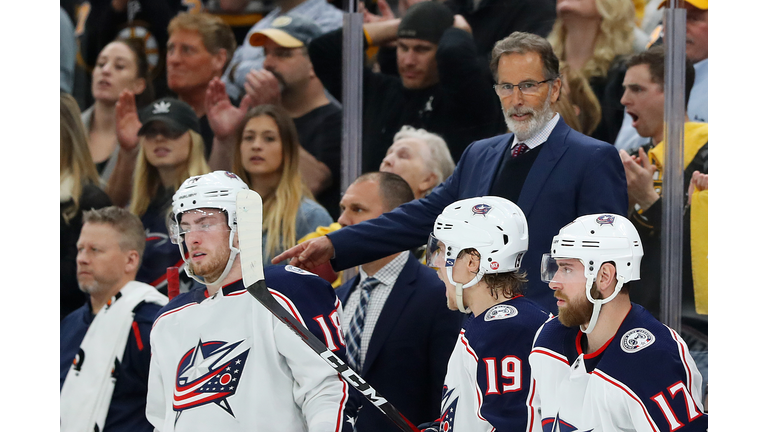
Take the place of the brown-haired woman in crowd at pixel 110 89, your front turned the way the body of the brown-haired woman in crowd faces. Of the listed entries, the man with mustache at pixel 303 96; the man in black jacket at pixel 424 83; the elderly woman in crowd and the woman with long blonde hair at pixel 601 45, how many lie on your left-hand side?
4

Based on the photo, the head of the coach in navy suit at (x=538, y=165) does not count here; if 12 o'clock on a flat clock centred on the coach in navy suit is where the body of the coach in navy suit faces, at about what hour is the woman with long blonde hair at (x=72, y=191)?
The woman with long blonde hair is roughly at 3 o'clock from the coach in navy suit.

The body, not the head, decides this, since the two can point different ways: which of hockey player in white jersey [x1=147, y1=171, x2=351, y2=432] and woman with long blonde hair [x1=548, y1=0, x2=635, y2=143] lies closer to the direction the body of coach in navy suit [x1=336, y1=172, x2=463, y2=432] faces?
the hockey player in white jersey

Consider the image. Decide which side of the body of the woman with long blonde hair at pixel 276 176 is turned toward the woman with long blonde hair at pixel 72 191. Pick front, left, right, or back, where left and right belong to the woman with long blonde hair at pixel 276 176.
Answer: right

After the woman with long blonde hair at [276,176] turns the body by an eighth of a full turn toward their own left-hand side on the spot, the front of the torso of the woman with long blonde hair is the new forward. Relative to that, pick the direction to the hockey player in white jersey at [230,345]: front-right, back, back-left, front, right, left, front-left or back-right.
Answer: front

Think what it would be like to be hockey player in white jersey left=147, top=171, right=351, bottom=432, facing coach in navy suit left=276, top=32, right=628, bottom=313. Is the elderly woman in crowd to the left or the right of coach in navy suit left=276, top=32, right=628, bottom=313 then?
left

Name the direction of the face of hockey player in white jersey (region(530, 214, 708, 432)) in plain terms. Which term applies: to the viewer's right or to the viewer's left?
to the viewer's left

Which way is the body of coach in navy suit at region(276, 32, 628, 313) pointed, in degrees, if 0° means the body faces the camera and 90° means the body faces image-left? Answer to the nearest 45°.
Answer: approximately 45°

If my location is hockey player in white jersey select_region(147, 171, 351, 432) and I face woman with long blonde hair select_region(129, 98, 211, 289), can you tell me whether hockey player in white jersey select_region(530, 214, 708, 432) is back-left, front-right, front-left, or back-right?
back-right

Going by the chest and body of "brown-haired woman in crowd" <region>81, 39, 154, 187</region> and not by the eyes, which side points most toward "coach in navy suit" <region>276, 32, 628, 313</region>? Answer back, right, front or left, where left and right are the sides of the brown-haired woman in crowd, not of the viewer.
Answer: left

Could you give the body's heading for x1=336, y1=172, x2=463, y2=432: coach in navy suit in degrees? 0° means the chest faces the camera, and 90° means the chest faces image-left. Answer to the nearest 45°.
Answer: approximately 45°

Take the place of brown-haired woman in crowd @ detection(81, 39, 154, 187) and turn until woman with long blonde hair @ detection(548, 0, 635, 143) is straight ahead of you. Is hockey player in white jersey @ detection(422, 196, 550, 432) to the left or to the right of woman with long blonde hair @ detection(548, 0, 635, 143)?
right
